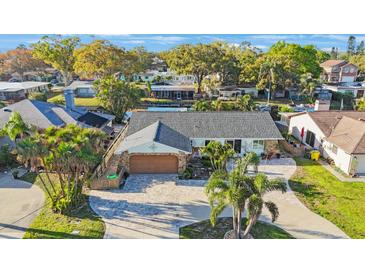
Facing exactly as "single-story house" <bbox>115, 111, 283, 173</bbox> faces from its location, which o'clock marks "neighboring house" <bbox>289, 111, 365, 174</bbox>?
The neighboring house is roughly at 9 o'clock from the single-story house.

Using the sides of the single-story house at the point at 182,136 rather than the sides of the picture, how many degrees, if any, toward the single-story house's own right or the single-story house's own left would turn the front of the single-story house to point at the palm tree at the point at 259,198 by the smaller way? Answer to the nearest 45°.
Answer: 0° — it already faces it

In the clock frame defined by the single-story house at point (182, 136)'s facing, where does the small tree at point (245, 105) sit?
The small tree is roughly at 7 o'clock from the single-story house.

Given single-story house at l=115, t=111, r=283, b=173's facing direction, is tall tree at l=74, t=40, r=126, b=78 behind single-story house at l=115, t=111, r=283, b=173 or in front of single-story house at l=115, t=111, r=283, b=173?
behind

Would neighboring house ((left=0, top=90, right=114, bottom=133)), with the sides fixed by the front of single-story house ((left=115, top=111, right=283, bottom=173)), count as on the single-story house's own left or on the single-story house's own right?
on the single-story house's own right

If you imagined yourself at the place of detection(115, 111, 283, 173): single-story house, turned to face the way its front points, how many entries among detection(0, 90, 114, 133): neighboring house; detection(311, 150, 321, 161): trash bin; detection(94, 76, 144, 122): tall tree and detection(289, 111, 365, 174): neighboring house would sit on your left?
2

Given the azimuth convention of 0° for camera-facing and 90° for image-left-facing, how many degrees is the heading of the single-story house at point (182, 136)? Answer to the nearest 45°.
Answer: approximately 0°

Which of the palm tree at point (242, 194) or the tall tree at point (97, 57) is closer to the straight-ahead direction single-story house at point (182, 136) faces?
the palm tree

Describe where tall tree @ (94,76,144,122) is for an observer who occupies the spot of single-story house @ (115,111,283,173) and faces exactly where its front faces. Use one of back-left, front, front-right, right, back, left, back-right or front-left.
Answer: back-right

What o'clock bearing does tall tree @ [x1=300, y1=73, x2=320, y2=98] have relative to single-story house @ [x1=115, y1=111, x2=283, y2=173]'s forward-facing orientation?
The tall tree is roughly at 7 o'clock from the single-story house.

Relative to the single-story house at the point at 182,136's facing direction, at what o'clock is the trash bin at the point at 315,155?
The trash bin is roughly at 9 o'clock from the single-story house.

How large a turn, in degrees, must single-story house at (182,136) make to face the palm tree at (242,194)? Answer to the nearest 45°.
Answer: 0° — it already faces it

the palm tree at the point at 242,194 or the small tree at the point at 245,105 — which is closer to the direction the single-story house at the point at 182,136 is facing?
the palm tree
